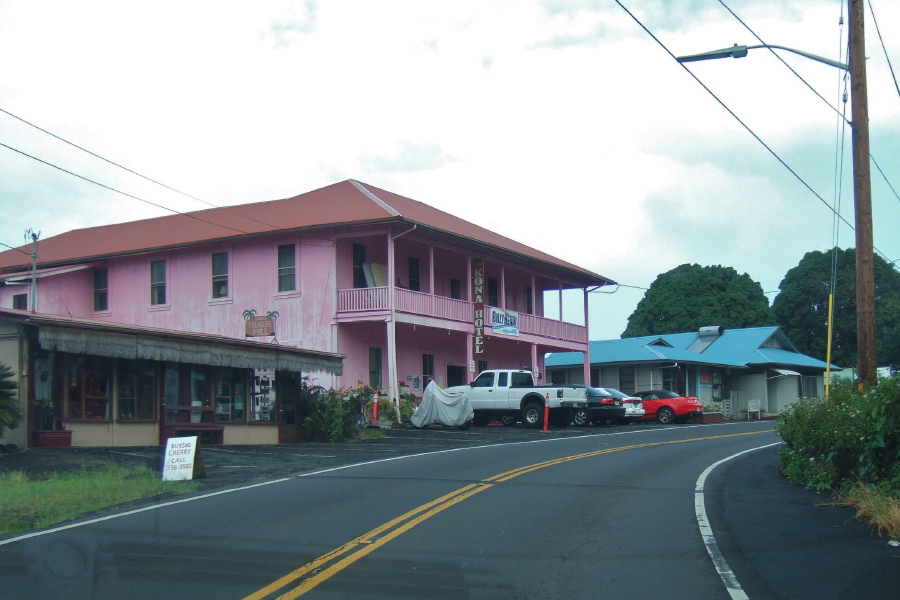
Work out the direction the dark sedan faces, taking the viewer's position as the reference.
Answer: facing away from the viewer and to the left of the viewer

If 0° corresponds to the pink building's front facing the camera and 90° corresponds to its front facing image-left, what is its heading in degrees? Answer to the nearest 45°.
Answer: approximately 315°

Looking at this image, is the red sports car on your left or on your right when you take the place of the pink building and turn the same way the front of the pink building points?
on your left

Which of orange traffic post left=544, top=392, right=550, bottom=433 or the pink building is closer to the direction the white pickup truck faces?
the pink building

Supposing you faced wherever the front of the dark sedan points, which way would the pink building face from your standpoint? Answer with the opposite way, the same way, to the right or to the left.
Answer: the opposite way

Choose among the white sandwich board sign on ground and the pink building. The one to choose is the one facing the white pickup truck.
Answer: the pink building
